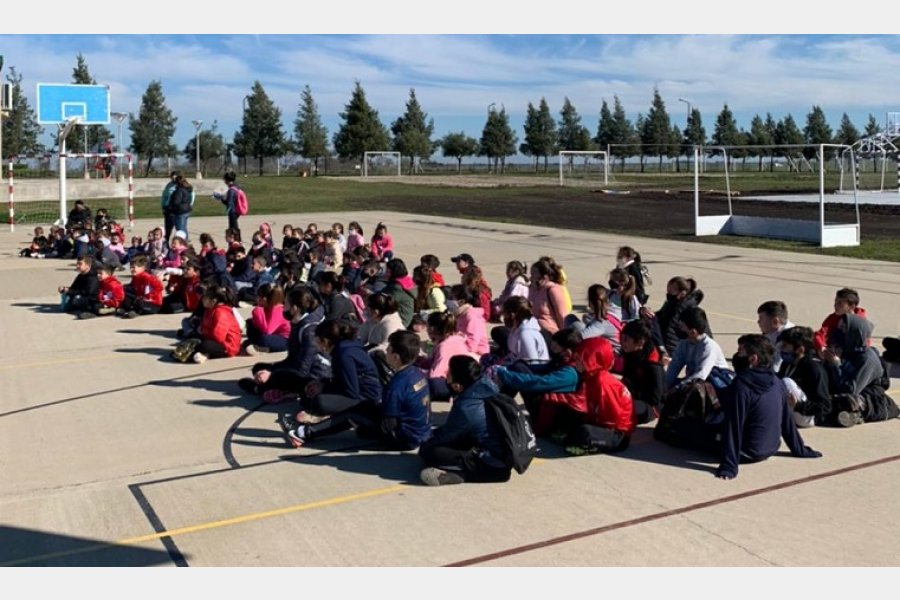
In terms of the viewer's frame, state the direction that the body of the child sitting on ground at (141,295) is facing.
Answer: to the viewer's left

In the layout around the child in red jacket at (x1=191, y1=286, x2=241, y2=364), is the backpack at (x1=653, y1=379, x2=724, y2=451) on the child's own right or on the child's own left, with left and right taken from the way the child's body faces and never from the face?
on the child's own left

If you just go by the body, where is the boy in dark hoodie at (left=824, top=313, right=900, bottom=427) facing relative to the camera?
to the viewer's left
